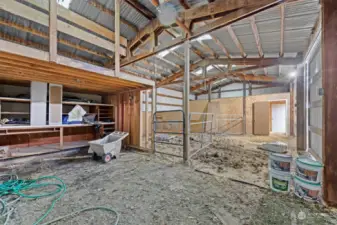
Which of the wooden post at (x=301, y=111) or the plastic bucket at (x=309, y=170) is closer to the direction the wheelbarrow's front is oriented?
the plastic bucket

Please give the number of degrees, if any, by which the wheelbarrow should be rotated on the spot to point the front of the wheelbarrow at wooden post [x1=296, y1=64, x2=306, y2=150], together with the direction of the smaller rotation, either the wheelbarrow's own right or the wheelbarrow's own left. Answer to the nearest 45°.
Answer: approximately 135° to the wheelbarrow's own left

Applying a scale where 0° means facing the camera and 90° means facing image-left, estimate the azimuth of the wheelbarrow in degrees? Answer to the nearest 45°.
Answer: approximately 45°

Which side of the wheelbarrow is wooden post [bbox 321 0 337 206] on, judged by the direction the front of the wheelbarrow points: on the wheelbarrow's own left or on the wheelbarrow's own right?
on the wheelbarrow's own left

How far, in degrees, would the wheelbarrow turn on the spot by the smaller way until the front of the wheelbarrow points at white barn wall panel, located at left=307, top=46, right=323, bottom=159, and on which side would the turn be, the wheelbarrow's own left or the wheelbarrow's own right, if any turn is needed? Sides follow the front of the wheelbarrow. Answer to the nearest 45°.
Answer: approximately 135° to the wheelbarrow's own left

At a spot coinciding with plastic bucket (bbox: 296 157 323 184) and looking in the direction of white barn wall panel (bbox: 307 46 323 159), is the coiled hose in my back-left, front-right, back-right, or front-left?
back-left

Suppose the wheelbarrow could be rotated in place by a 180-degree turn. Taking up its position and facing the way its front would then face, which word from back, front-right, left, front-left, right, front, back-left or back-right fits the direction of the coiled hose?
back
